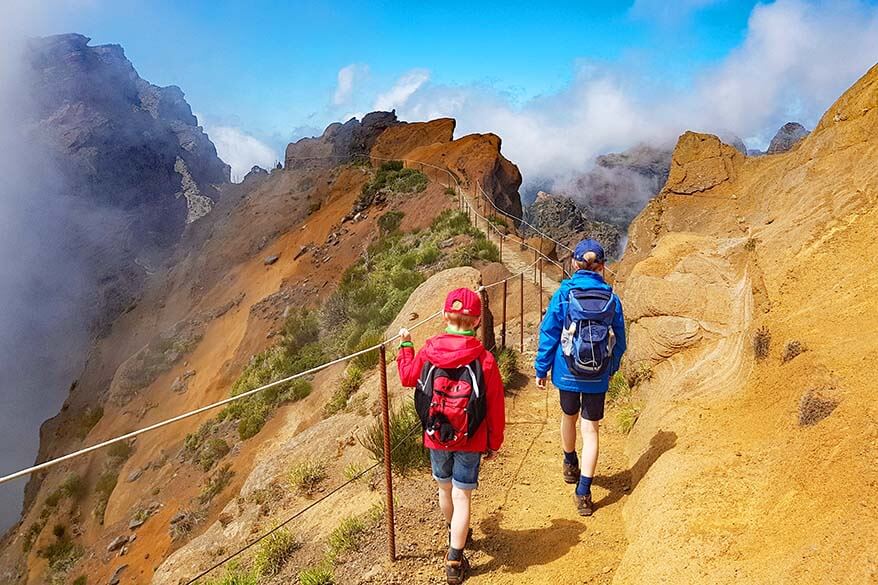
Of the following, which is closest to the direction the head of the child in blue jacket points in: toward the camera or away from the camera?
away from the camera

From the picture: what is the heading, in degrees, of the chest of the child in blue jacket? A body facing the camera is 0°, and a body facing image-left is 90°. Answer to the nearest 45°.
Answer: approximately 180°

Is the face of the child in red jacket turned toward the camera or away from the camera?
away from the camera

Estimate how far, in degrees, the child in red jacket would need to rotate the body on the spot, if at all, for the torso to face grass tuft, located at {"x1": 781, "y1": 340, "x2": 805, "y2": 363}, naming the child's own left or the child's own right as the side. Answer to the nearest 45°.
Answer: approximately 90° to the child's own right

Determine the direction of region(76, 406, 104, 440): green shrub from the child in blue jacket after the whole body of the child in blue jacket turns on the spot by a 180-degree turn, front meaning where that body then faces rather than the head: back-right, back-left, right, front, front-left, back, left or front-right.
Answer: back-right

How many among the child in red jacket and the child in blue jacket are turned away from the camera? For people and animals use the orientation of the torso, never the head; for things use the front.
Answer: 2

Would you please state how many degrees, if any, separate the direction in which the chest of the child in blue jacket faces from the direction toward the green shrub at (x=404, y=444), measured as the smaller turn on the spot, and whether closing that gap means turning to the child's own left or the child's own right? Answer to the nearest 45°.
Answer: approximately 45° to the child's own left

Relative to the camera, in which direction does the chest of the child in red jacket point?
away from the camera

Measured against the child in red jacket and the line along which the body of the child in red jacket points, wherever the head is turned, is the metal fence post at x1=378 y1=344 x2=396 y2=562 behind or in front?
in front

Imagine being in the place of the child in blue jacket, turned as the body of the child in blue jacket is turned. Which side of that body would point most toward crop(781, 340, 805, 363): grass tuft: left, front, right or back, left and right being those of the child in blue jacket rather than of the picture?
right
